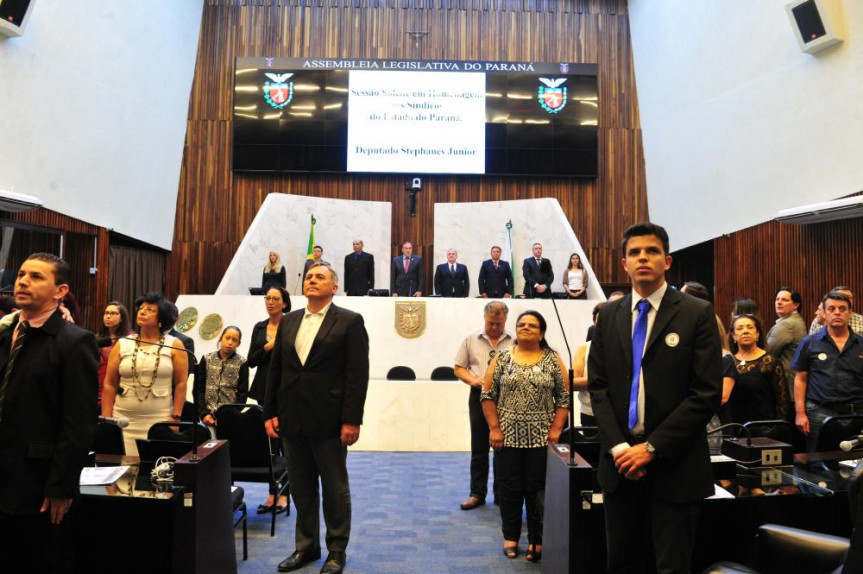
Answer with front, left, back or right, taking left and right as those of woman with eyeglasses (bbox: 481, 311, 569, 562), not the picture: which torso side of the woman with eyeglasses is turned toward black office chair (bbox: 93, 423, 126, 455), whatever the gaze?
right

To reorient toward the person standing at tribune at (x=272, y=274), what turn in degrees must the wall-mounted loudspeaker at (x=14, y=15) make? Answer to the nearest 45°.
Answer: approximately 45° to its left

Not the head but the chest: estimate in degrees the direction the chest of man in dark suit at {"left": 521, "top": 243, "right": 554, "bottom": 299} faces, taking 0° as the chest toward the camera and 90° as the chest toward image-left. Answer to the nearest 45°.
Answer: approximately 0°

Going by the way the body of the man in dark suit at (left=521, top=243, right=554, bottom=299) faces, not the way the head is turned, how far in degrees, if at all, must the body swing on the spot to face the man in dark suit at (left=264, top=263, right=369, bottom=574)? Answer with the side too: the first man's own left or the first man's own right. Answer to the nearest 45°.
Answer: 0° — they already face them

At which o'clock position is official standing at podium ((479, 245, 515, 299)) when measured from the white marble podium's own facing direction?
The official standing at podium is roughly at 7 o'clock from the white marble podium.

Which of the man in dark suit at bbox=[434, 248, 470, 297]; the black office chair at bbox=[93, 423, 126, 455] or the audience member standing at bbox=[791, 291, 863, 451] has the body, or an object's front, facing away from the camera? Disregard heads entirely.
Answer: the black office chair

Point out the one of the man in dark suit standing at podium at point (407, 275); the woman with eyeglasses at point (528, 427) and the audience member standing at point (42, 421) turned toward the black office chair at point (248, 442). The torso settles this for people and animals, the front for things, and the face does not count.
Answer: the man in dark suit standing at podium at point (407, 275)
